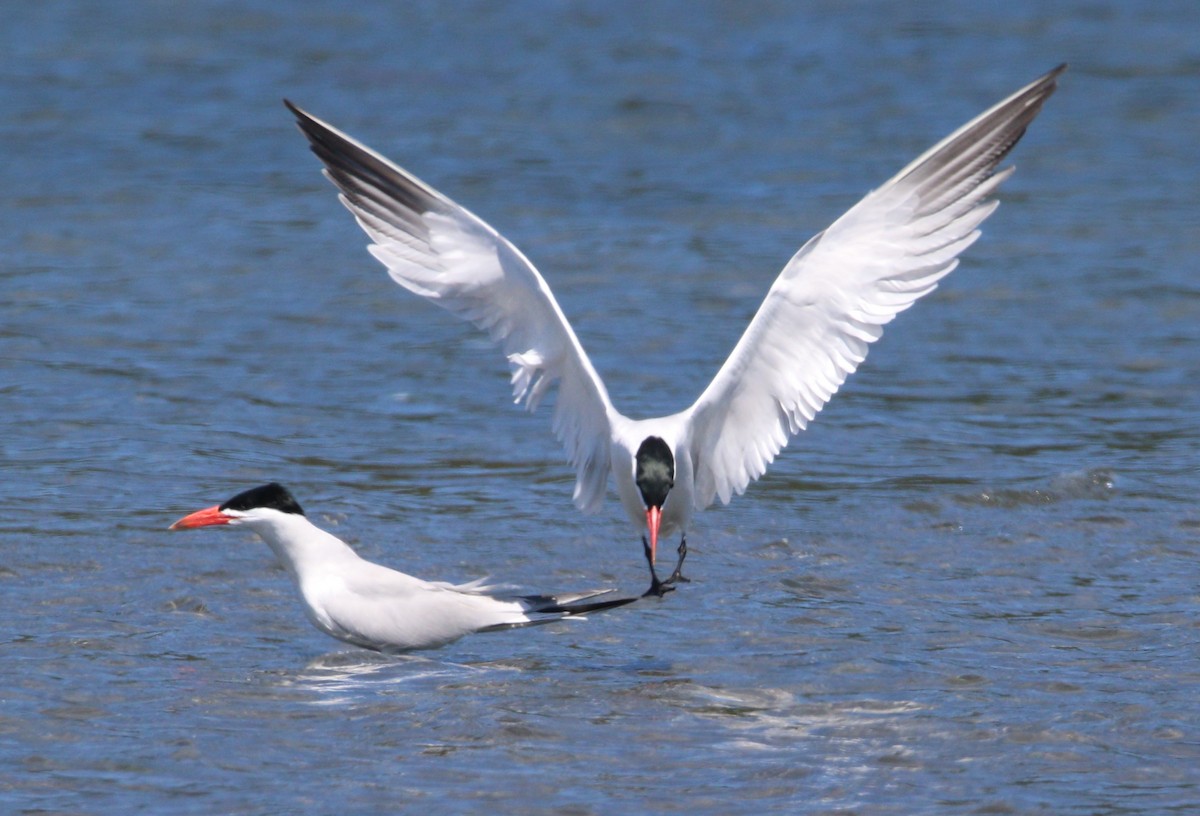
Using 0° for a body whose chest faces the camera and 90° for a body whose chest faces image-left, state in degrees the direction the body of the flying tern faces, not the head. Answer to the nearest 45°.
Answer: approximately 0°
